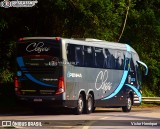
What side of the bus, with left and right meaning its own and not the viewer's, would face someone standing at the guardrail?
front

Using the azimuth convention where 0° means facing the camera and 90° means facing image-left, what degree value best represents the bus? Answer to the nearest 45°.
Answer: approximately 225°
